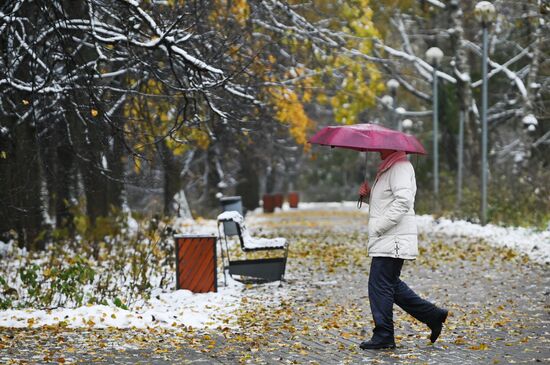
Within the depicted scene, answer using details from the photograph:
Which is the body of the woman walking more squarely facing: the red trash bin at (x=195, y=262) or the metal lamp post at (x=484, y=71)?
the red trash bin

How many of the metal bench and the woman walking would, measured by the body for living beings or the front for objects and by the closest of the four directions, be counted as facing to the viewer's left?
1

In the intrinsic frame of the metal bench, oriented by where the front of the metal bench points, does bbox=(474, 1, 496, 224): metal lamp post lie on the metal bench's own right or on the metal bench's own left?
on the metal bench's own left

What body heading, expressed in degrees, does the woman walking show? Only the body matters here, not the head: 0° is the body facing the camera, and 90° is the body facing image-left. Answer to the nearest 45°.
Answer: approximately 90°

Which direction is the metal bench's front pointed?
to the viewer's right

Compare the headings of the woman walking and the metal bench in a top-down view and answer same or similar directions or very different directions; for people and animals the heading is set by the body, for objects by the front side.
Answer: very different directions

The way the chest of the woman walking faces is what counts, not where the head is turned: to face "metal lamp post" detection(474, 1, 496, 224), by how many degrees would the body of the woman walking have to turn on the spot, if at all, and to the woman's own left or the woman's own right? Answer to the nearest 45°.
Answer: approximately 90° to the woman's own right

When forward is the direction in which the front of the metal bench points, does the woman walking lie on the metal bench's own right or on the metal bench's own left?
on the metal bench's own right
